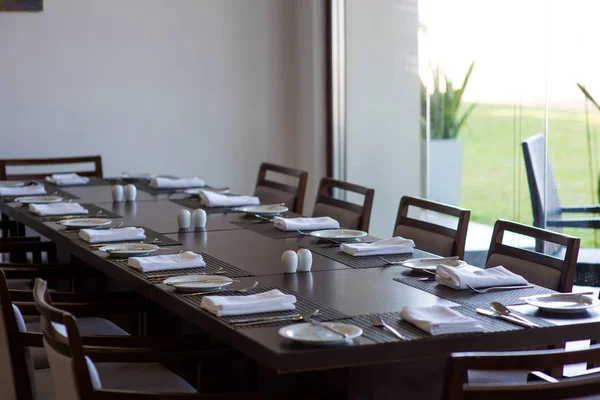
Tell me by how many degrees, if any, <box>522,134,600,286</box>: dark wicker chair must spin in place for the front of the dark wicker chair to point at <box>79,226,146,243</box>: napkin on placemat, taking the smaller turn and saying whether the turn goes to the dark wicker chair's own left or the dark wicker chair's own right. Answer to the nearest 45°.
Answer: approximately 135° to the dark wicker chair's own right

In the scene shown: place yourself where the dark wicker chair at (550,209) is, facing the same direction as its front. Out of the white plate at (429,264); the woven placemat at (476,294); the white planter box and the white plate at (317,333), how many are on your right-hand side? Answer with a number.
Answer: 3

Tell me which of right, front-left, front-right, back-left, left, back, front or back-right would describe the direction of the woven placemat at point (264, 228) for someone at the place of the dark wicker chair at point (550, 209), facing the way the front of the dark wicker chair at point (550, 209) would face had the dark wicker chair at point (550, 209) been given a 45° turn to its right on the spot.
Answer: right

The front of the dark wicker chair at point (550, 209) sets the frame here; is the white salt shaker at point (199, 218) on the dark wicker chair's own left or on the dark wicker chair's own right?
on the dark wicker chair's own right

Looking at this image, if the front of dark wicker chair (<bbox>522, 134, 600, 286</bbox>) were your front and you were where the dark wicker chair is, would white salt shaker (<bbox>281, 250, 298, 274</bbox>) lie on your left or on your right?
on your right

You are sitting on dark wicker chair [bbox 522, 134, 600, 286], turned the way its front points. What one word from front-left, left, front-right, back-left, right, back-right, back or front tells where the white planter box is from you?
back-left

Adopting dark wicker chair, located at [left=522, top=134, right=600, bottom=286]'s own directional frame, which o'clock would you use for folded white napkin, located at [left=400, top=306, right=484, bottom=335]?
The folded white napkin is roughly at 3 o'clock from the dark wicker chair.

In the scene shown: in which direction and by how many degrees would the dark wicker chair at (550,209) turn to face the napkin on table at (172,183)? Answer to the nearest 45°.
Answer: approximately 180°

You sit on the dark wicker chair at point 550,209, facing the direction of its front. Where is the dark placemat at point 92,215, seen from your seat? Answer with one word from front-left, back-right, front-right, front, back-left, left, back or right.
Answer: back-right

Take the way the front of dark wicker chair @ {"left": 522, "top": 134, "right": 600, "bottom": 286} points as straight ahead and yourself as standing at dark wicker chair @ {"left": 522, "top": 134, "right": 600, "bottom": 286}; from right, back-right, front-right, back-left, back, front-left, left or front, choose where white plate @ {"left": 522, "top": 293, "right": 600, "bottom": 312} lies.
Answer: right

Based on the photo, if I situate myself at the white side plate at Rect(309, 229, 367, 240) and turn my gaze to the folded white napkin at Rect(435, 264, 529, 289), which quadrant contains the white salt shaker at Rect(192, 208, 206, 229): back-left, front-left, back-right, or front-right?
back-right

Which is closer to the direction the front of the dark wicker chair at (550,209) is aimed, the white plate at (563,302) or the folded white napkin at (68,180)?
the white plate

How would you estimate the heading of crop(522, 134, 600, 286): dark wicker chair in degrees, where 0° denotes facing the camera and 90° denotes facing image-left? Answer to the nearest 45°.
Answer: approximately 270°

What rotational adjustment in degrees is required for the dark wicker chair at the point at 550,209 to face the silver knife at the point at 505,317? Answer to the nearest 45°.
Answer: approximately 90° to its right
